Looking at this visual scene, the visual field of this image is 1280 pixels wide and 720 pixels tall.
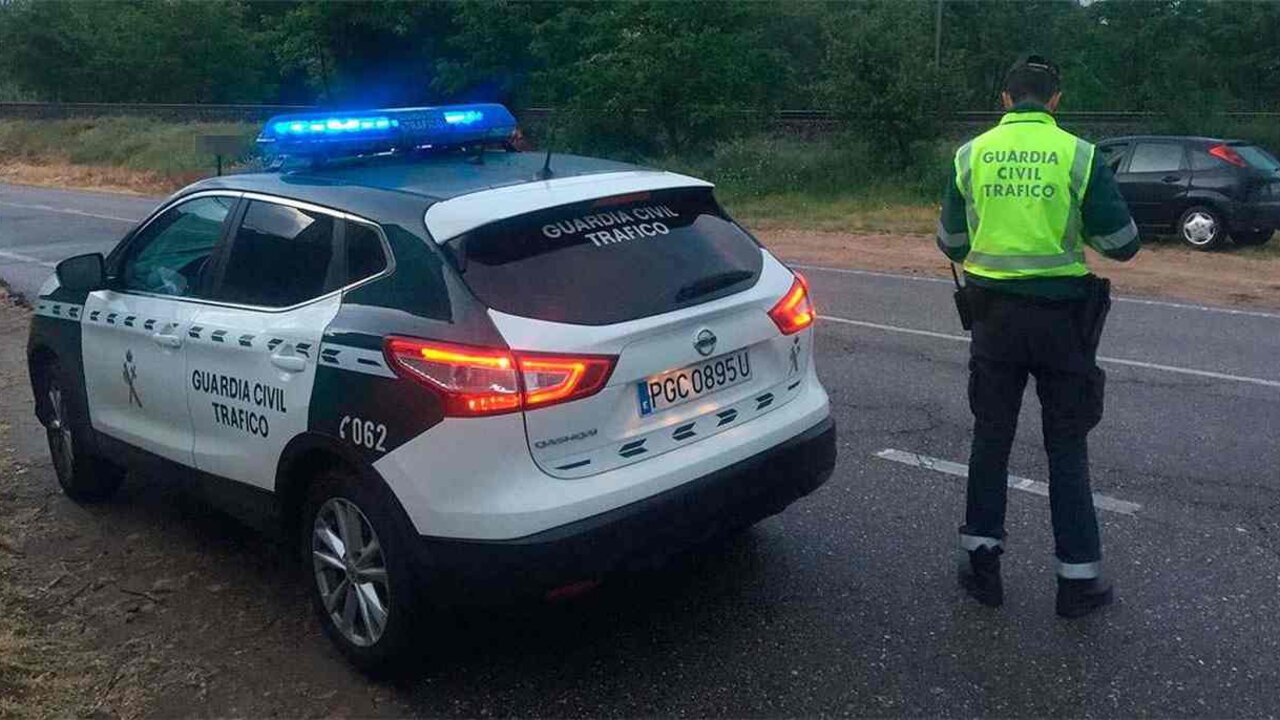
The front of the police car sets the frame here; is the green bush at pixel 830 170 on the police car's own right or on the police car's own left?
on the police car's own right

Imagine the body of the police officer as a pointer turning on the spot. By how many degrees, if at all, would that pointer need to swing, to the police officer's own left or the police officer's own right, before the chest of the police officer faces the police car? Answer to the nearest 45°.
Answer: approximately 135° to the police officer's own left

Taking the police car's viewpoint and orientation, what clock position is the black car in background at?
The black car in background is roughly at 3 o'clock from the police car.

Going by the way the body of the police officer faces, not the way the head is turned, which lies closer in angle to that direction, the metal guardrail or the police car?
the metal guardrail

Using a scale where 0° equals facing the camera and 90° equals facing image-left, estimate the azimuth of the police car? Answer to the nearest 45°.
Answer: approximately 135°

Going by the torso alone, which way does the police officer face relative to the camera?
away from the camera

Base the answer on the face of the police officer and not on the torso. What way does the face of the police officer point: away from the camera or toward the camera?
away from the camera
